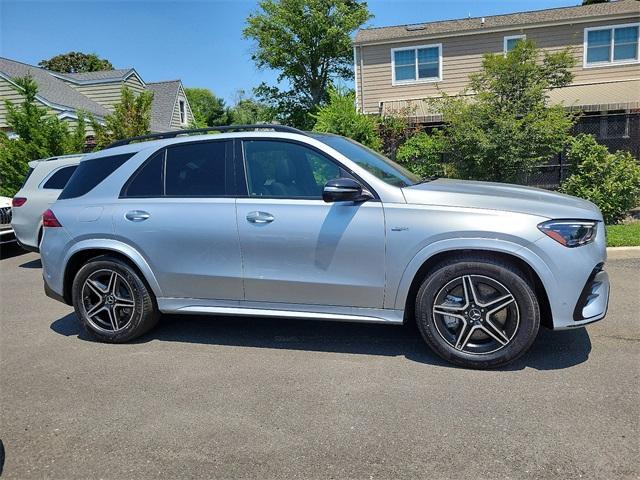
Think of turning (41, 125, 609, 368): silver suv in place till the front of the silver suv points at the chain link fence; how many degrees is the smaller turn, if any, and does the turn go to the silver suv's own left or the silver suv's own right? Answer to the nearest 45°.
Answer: approximately 45° to the silver suv's own left

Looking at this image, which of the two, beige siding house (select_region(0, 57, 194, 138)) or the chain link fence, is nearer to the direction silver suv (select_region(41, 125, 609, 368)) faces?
the chain link fence

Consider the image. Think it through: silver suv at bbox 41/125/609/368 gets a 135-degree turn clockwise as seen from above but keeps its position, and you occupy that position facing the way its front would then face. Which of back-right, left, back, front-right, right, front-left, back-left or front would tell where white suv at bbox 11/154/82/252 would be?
right

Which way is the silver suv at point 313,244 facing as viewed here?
to the viewer's right

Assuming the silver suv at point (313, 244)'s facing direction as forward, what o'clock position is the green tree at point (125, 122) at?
The green tree is roughly at 8 o'clock from the silver suv.

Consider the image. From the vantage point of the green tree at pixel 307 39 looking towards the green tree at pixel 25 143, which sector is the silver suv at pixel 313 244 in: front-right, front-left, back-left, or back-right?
front-left

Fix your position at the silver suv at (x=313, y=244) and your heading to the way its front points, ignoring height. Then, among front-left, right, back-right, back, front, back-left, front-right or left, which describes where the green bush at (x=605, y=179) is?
front-left

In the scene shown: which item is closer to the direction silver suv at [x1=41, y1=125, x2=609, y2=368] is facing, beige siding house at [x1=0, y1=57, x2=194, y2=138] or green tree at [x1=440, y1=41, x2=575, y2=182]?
the green tree

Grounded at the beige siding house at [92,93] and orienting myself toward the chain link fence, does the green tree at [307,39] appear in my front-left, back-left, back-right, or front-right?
front-left

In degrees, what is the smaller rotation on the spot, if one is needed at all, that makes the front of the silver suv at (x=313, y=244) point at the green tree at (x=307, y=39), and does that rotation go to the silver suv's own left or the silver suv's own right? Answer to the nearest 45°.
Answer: approximately 90° to the silver suv's own left

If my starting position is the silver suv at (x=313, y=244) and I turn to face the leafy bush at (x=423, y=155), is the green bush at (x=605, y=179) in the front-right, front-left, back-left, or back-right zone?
front-right
